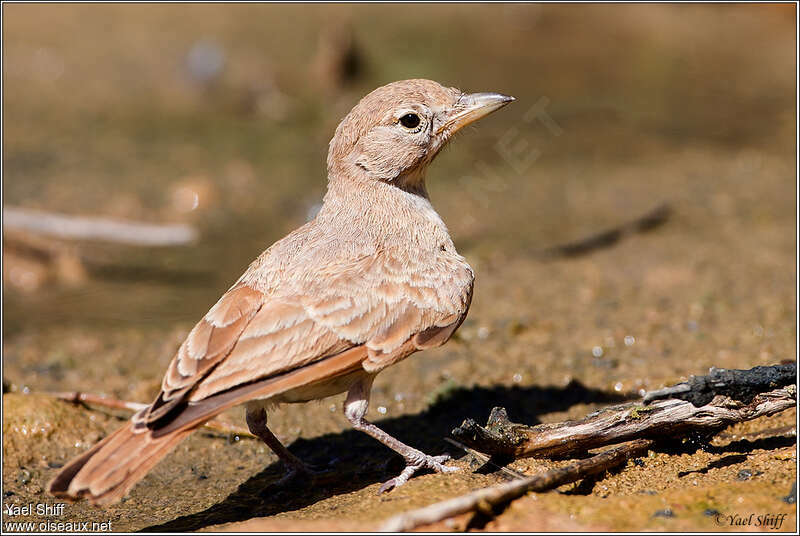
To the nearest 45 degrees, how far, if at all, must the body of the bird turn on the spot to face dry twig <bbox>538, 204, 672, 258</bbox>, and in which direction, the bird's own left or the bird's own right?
0° — it already faces it

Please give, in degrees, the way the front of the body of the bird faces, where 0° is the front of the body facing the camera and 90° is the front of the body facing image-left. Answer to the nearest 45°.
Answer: approximately 225°
